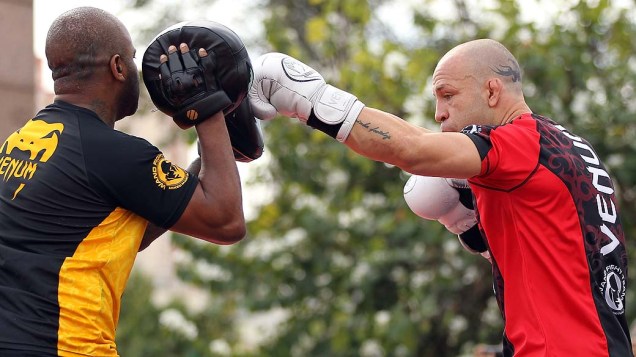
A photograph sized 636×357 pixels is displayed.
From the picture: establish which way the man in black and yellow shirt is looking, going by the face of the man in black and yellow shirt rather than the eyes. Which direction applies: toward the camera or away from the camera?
away from the camera

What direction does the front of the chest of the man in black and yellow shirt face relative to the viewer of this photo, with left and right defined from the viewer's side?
facing away from the viewer and to the right of the viewer
